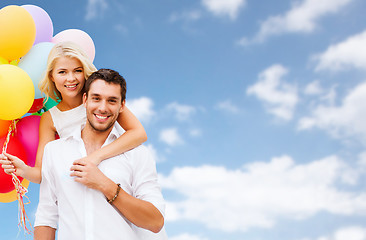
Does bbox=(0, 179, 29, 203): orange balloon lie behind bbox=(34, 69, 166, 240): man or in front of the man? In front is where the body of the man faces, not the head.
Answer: behind

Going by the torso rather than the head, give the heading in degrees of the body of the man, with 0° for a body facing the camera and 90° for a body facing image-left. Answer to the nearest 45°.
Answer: approximately 0°

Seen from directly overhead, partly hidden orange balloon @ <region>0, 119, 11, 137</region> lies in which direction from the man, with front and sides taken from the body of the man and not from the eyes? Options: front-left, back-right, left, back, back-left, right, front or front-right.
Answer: back-right

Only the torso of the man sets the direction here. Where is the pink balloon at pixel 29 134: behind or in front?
behind
